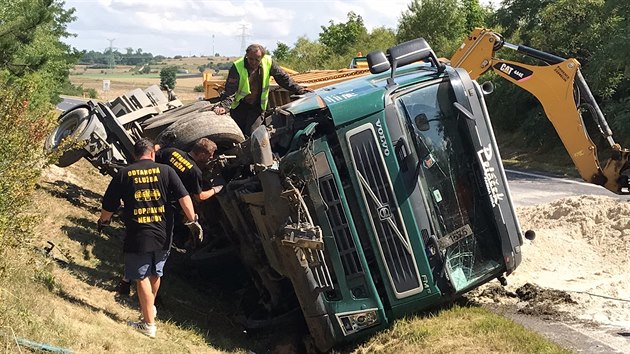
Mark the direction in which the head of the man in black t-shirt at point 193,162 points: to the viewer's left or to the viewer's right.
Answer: to the viewer's right

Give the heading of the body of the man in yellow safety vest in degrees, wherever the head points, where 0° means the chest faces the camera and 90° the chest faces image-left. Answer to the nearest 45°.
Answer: approximately 0°

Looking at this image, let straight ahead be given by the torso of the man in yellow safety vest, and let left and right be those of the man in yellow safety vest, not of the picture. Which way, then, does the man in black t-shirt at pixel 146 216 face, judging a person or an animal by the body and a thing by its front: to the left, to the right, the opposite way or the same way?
the opposite way

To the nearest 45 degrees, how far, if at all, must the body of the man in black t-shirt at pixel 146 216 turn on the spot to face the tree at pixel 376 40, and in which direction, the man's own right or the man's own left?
approximately 45° to the man's own right

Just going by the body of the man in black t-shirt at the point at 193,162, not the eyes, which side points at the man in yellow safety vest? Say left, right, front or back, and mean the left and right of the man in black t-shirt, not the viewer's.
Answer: front

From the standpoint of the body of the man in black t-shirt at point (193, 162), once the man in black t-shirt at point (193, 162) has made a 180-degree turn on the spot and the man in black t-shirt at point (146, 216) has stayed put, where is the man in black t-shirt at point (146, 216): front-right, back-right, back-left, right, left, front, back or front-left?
front

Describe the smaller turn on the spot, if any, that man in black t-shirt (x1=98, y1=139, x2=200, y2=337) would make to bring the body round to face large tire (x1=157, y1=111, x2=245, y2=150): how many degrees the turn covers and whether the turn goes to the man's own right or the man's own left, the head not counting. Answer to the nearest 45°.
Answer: approximately 45° to the man's own right

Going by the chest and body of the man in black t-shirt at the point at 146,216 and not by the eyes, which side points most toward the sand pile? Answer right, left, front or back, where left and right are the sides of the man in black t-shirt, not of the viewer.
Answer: right

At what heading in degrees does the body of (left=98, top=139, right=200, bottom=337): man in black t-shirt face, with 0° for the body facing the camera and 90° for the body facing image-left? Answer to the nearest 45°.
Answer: approximately 180°

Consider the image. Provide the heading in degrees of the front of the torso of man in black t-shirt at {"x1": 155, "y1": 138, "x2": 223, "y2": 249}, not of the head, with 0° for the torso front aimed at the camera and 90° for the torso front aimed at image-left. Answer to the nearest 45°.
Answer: approximately 225°

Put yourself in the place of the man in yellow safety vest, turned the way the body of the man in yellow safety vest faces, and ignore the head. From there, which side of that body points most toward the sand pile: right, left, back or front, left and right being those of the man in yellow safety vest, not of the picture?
left

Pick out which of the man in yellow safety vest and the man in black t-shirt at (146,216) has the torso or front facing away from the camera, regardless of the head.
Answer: the man in black t-shirt

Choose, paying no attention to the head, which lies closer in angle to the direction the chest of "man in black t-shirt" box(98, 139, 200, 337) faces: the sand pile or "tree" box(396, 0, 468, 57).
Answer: the tree
